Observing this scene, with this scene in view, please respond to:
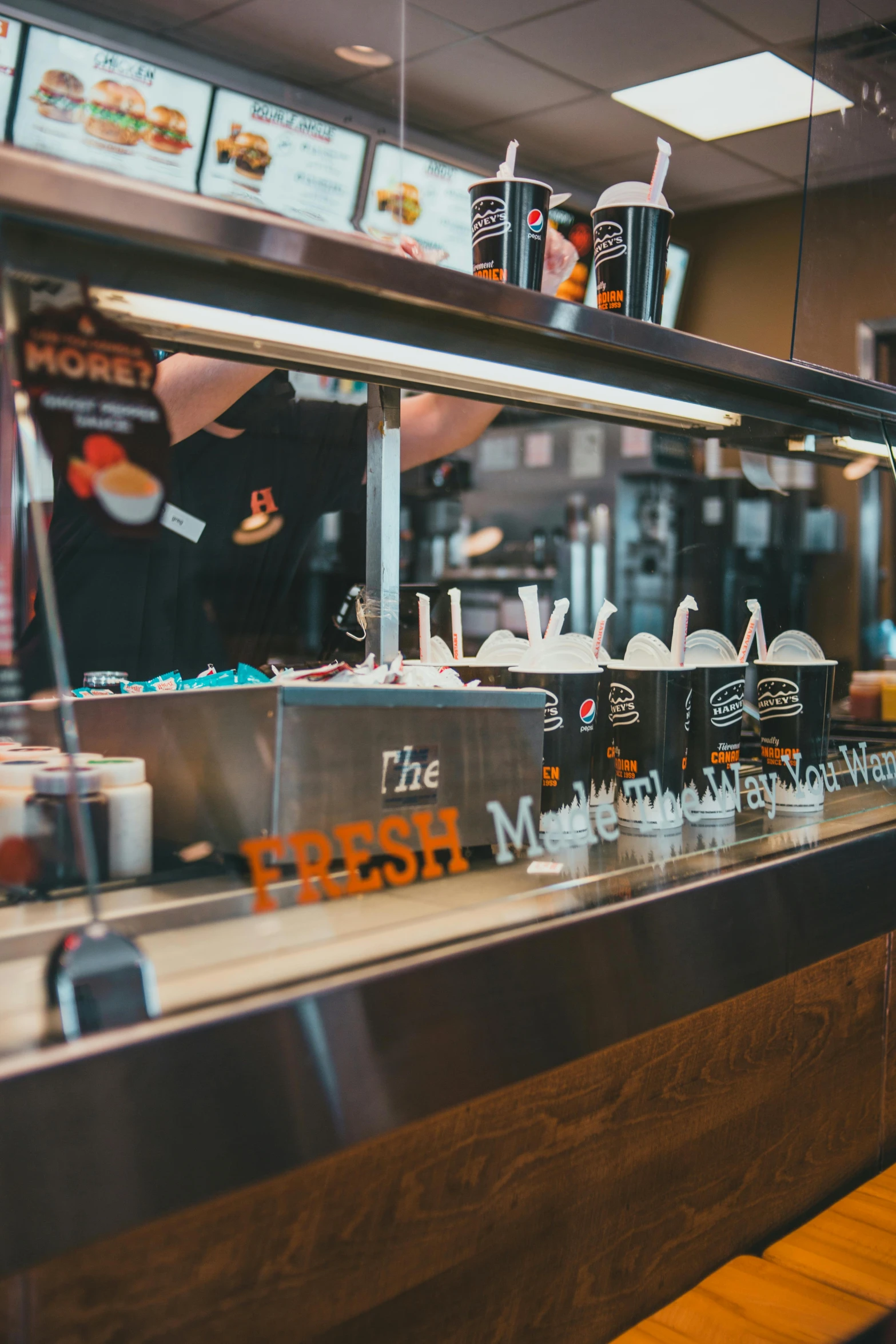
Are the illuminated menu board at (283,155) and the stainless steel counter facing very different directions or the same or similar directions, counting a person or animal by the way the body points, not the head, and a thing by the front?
same or similar directions

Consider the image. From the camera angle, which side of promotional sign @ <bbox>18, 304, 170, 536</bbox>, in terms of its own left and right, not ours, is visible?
front

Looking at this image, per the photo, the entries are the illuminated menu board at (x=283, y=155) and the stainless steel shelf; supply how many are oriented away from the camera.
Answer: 0

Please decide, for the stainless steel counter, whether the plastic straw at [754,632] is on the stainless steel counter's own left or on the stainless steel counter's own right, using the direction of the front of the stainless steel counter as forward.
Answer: on the stainless steel counter's own left

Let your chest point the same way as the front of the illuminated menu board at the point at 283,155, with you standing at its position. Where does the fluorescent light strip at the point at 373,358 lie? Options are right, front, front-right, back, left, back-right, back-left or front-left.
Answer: front-right

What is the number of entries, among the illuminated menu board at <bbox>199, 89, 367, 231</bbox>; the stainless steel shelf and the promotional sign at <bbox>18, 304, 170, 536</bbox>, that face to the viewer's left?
0
